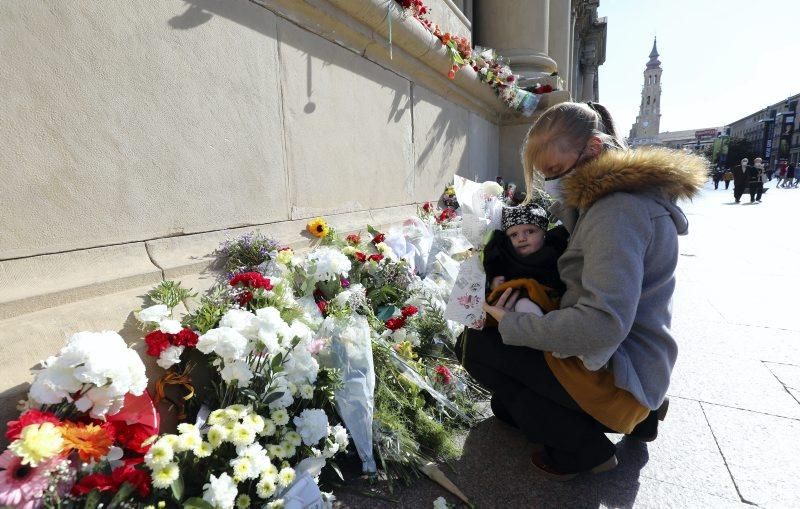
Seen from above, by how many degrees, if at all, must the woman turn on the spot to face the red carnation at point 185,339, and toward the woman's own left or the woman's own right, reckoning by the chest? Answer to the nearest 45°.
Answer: approximately 45° to the woman's own left

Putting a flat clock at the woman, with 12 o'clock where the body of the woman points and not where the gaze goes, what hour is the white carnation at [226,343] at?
The white carnation is roughly at 11 o'clock from the woman.

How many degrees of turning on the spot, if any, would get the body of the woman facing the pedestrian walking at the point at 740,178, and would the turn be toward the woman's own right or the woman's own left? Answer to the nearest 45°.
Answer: approximately 90° to the woman's own right

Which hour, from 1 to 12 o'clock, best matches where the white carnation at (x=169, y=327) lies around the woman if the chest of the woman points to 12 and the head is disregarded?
The white carnation is roughly at 11 o'clock from the woman.

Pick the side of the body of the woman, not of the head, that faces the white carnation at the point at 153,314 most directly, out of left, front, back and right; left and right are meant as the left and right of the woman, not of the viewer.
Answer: front

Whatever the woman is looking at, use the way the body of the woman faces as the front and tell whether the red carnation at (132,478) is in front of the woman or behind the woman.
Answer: in front

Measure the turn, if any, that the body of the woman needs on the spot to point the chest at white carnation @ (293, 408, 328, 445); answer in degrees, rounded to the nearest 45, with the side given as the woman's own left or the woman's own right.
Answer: approximately 45° to the woman's own left

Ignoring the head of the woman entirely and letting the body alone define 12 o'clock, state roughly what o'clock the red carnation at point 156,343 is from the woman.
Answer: The red carnation is roughly at 11 o'clock from the woman.

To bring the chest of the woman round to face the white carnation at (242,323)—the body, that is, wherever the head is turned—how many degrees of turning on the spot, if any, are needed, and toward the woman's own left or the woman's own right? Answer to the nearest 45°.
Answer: approximately 45° to the woman's own left

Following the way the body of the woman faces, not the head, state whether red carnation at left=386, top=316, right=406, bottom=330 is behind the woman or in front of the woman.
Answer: in front

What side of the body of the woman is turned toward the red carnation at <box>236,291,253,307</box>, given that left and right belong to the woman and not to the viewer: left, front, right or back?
front

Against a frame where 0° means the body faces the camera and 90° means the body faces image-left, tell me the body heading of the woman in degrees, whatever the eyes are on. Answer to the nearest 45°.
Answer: approximately 90°

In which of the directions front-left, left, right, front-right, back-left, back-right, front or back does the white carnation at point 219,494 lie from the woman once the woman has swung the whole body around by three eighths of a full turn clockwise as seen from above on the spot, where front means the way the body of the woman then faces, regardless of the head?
back

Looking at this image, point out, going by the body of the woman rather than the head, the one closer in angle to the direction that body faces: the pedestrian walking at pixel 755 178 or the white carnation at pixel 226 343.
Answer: the white carnation

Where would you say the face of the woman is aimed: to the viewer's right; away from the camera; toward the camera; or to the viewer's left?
to the viewer's left
